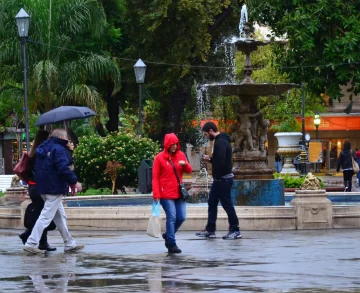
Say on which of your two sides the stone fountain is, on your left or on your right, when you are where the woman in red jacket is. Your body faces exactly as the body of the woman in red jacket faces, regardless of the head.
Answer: on your left

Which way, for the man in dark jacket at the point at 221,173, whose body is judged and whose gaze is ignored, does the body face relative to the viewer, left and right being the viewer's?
facing to the left of the viewer

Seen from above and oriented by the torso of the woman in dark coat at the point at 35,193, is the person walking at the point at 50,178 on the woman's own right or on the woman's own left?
on the woman's own right

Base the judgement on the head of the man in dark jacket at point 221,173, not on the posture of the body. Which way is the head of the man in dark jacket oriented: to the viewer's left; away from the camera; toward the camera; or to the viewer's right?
to the viewer's left

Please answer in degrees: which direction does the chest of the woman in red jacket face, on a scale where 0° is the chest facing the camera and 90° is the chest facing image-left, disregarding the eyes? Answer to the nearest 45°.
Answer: approximately 315°
